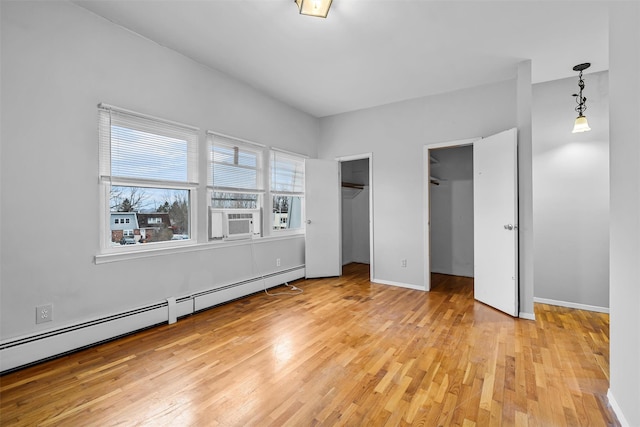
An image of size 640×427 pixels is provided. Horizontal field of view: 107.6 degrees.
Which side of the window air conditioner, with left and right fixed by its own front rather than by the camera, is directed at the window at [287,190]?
left

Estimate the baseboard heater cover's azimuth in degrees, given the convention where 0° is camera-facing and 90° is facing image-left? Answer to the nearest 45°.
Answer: approximately 315°

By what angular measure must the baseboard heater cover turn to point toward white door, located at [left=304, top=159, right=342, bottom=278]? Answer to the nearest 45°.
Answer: approximately 45° to its left

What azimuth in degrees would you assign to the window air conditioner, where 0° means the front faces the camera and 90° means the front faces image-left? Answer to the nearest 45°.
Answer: approximately 315°

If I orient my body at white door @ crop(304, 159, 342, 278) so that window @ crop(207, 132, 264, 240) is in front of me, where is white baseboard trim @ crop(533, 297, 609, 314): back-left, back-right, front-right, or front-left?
back-left

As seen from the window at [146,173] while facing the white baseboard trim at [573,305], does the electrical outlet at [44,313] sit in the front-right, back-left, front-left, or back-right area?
back-right

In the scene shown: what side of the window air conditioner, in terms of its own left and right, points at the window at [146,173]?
right
